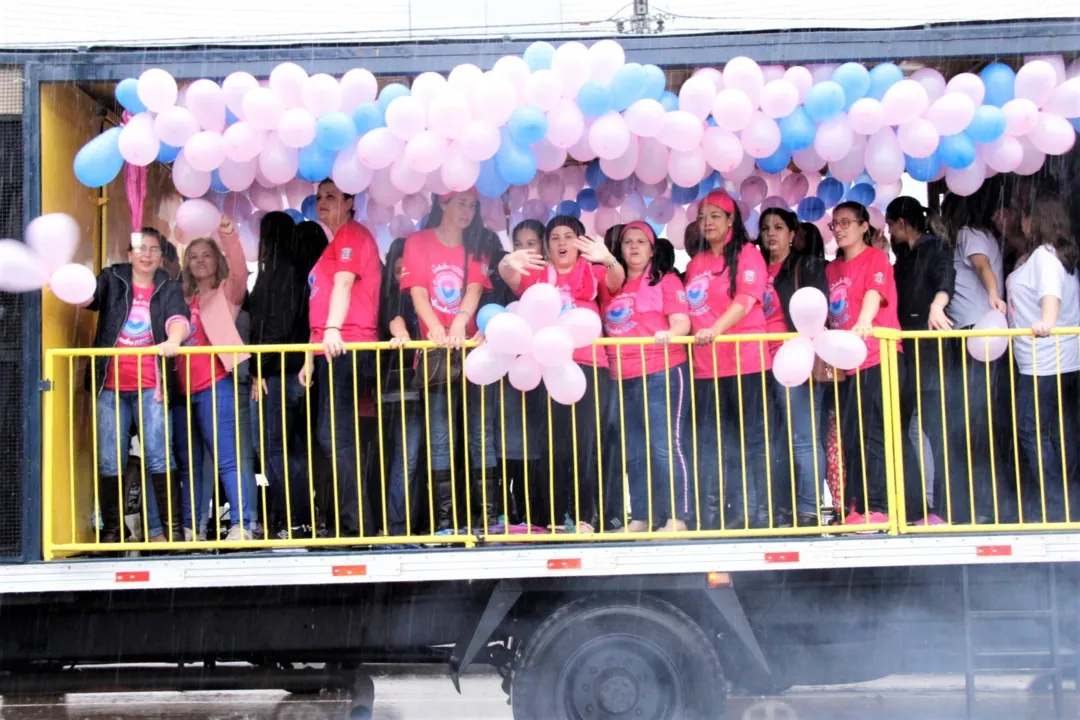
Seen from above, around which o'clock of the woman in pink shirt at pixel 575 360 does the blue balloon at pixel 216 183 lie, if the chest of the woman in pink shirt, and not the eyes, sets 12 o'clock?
The blue balloon is roughly at 3 o'clock from the woman in pink shirt.

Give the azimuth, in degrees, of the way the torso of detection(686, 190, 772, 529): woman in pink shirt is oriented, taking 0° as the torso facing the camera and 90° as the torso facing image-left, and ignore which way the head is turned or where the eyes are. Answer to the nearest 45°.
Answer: approximately 45°

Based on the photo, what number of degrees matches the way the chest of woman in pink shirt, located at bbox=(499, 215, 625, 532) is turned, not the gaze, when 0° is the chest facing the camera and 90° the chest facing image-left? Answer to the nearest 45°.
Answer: approximately 0°
